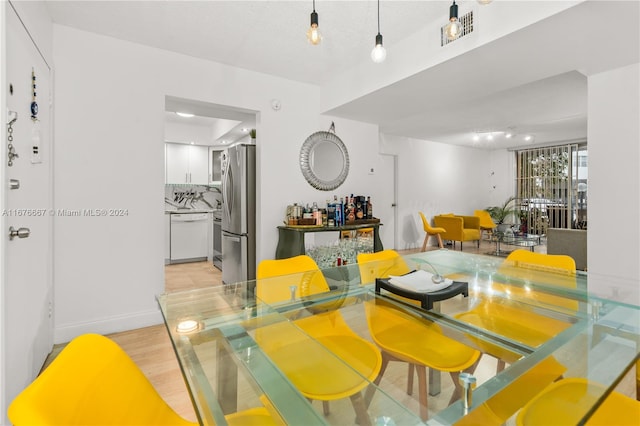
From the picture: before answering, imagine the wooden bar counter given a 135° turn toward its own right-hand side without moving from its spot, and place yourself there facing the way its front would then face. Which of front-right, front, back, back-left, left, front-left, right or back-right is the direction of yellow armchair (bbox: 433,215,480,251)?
right

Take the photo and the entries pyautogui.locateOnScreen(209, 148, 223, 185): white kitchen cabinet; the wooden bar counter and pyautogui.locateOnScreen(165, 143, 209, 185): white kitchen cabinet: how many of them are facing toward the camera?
3

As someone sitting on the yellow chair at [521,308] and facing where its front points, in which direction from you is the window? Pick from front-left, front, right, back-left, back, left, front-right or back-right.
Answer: back-right

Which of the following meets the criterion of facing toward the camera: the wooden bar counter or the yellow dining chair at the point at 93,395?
the wooden bar counter

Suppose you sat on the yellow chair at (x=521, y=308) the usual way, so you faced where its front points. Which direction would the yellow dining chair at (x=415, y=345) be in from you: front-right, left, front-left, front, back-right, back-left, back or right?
front

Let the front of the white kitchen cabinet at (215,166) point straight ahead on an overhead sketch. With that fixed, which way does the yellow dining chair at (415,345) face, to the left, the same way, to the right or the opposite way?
the same way

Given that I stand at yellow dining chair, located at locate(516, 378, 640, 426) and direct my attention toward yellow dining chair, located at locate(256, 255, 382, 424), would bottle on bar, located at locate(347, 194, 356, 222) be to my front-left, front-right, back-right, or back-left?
front-right

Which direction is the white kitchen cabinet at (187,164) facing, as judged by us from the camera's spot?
facing the viewer

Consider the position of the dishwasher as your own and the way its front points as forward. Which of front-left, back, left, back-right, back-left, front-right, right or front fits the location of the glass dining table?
front

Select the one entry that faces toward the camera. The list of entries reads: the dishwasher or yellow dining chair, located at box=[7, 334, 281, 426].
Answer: the dishwasher

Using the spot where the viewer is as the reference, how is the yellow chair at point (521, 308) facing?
facing the viewer and to the left of the viewer

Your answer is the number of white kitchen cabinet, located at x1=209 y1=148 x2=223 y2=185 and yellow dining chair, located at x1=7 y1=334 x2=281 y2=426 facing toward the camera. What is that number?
1

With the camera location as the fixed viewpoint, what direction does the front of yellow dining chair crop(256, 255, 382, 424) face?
facing the viewer and to the right of the viewer

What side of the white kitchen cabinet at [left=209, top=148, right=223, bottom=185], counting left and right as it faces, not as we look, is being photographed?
front

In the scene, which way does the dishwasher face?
toward the camera

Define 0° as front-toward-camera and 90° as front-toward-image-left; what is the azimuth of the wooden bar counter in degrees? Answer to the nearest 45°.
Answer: approximately 0°

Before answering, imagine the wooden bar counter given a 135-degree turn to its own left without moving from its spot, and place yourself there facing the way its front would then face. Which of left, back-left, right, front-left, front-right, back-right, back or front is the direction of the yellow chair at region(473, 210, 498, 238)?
front

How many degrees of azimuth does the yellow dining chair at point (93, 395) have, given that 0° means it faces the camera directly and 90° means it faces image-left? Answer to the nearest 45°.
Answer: approximately 225°

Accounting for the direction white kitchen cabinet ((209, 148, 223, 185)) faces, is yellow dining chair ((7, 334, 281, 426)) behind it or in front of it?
in front

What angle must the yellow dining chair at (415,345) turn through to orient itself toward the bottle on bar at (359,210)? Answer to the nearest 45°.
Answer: approximately 135° to its left
